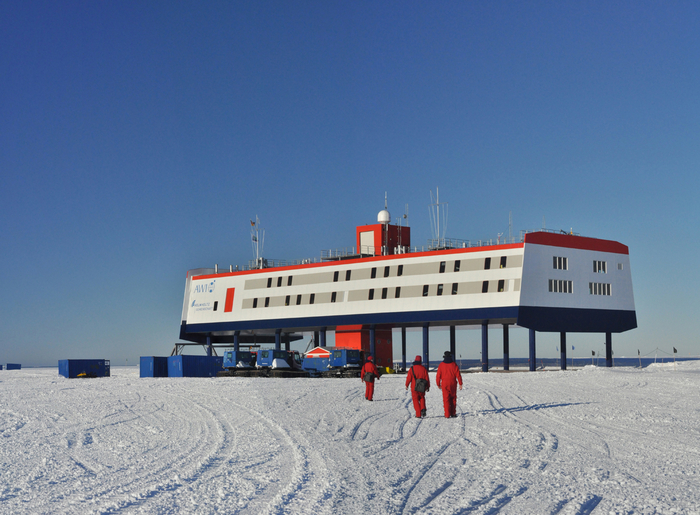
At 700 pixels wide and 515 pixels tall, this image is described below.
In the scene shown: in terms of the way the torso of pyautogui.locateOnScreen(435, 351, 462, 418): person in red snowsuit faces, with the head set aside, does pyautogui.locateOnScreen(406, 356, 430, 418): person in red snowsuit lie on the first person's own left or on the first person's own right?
on the first person's own left

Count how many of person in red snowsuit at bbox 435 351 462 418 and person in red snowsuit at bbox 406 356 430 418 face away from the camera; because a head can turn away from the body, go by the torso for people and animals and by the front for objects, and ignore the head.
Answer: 2

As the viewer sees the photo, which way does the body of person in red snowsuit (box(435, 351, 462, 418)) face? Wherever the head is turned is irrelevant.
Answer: away from the camera

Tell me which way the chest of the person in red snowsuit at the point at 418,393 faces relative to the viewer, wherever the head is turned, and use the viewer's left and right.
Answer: facing away from the viewer

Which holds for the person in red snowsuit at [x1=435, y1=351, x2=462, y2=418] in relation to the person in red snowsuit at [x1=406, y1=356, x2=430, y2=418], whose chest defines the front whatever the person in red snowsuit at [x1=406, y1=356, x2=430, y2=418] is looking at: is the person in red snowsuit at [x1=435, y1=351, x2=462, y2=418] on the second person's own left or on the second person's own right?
on the second person's own right
